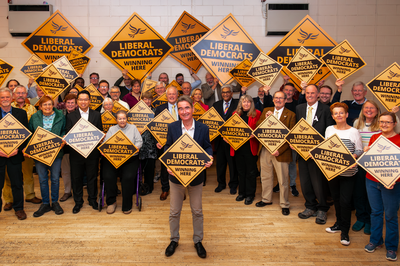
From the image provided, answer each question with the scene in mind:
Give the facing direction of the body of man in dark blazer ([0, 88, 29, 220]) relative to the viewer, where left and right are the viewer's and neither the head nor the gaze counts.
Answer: facing the viewer

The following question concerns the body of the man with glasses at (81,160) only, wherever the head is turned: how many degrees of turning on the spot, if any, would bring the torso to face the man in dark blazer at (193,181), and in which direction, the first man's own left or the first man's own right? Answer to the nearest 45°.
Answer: approximately 45° to the first man's own left

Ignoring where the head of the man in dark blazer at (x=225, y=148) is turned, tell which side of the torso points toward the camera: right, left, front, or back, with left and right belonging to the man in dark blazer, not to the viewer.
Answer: front

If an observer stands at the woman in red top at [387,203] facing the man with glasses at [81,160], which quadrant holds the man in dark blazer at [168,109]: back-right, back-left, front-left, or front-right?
front-right

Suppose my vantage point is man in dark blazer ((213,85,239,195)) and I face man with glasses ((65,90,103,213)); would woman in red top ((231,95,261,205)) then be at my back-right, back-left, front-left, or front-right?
back-left

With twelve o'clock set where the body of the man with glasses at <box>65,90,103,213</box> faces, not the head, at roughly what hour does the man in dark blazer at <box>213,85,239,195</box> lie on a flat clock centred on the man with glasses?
The man in dark blazer is roughly at 9 o'clock from the man with glasses.

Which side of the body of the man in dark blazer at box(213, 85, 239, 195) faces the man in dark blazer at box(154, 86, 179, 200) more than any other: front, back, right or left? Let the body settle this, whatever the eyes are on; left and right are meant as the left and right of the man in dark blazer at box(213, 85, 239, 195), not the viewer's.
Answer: right

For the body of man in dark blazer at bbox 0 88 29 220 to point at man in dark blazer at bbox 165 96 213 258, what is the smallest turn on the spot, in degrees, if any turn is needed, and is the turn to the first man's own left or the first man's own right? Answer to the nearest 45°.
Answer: approximately 45° to the first man's own left

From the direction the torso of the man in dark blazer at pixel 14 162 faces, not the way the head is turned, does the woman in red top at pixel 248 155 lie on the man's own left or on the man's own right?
on the man's own left

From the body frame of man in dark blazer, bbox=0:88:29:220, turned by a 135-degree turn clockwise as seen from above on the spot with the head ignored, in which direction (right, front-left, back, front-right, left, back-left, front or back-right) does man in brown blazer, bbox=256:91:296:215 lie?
back

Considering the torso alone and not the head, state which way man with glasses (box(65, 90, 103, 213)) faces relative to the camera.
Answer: toward the camera
